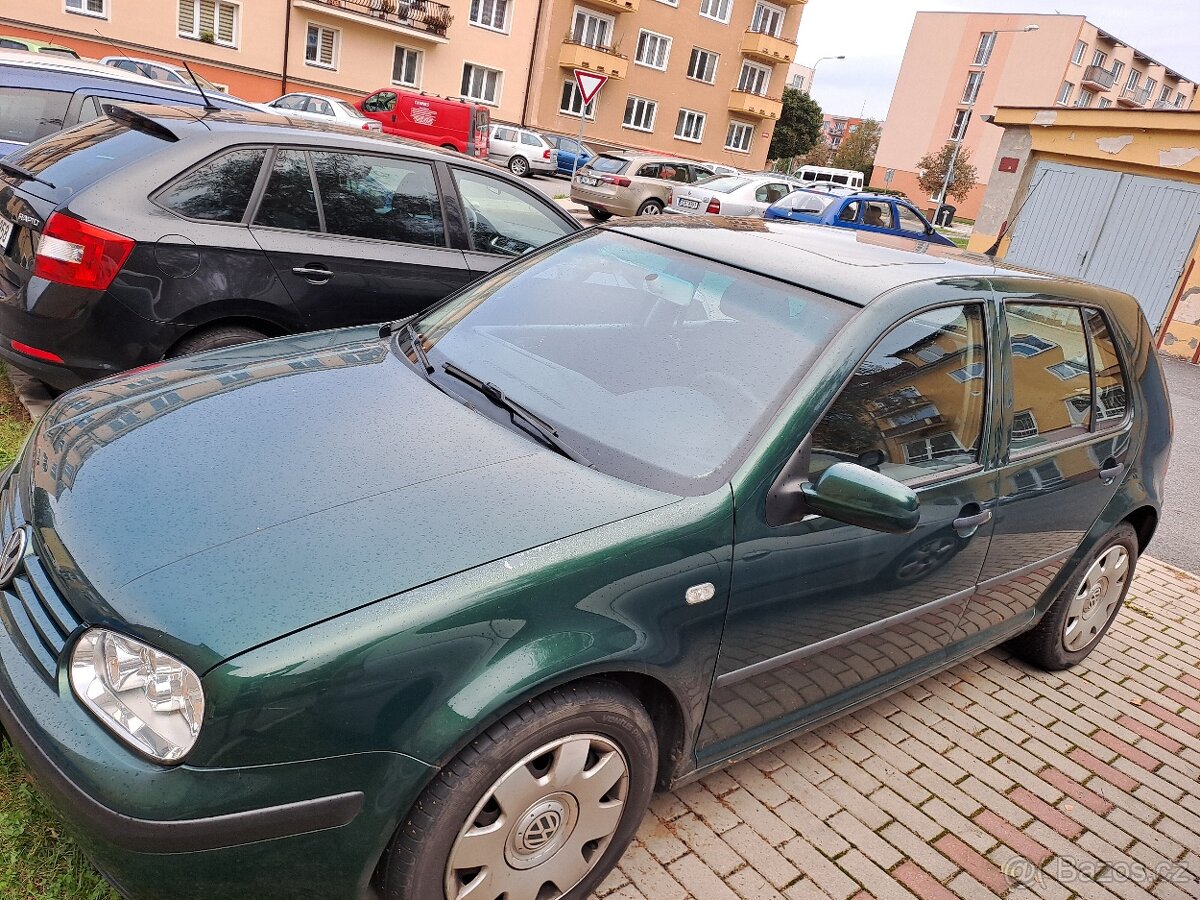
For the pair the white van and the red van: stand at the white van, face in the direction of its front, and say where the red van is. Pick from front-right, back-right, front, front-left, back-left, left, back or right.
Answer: front-left

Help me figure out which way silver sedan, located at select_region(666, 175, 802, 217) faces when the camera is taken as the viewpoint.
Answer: facing away from the viewer and to the right of the viewer

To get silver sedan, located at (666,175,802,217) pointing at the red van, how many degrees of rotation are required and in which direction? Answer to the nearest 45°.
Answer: approximately 90° to its left

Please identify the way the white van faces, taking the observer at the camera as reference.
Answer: facing to the left of the viewer

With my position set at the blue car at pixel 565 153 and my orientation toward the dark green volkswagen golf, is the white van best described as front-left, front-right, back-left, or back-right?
back-left

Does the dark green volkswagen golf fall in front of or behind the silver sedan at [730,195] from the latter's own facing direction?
behind

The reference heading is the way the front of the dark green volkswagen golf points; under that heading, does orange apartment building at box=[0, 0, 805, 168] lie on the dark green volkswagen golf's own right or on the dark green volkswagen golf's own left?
on the dark green volkswagen golf's own right
